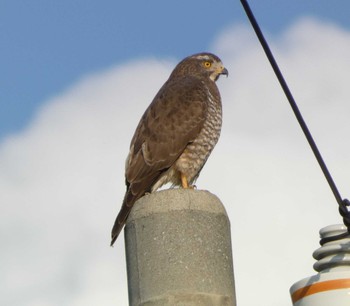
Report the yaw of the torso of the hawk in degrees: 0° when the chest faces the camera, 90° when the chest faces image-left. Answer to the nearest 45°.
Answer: approximately 270°
